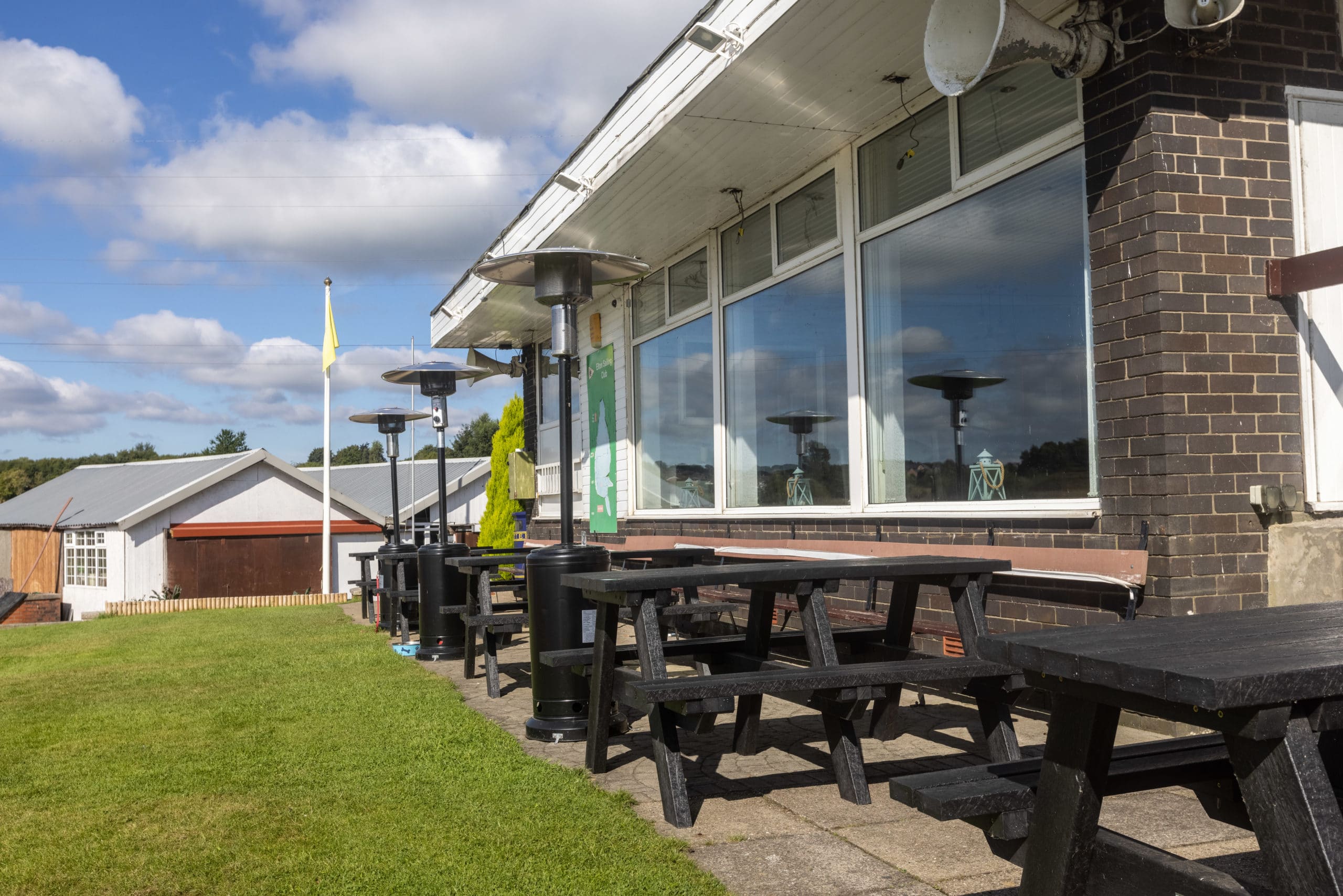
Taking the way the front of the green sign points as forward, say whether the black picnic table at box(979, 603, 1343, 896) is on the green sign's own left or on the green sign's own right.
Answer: on the green sign's own left

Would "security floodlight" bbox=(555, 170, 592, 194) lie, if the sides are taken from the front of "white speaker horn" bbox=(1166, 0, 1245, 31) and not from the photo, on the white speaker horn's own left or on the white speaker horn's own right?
on the white speaker horn's own right

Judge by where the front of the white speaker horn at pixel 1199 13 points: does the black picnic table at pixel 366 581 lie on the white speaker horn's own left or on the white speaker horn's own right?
on the white speaker horn's own right

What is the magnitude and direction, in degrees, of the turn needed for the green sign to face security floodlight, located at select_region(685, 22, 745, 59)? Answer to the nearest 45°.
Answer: approximately 45° to its left

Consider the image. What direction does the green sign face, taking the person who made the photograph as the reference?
facing the viewer and to the left of the viewer

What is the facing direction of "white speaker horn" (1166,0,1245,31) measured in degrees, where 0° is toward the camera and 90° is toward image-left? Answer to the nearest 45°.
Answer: approximately 0°

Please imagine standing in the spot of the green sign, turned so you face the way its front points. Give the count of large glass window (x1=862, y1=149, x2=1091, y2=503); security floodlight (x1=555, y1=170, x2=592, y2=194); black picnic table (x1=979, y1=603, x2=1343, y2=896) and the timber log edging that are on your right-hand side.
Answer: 1

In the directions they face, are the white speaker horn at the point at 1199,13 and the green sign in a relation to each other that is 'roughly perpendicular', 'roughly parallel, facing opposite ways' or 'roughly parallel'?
roughly parallel

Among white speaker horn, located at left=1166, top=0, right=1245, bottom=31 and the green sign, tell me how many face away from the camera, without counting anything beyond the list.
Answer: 0

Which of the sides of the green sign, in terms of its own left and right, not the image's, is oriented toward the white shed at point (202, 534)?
right
